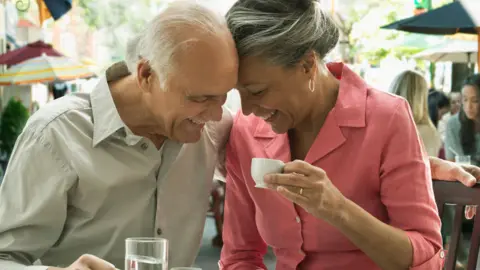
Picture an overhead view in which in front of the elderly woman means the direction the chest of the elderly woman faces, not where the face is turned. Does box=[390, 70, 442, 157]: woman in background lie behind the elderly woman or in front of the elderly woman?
behind

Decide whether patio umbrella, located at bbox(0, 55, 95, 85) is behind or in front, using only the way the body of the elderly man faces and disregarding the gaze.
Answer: behind

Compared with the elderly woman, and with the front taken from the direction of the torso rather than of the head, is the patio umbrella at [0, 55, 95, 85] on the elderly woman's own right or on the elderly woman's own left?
on the elderly woman's own right

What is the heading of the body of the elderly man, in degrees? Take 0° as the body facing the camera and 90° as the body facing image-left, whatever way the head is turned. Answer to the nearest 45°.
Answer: approximately 315°

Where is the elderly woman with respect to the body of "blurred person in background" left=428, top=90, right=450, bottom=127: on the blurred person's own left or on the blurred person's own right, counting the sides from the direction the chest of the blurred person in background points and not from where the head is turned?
on the blurred person's own right

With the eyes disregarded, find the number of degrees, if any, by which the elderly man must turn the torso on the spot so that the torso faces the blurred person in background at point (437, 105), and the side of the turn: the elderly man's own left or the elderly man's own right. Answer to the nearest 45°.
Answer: approximately 90° to the elderly man's own left

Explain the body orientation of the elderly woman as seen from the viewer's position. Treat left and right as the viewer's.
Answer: facing the viewer and to the left of the viewer

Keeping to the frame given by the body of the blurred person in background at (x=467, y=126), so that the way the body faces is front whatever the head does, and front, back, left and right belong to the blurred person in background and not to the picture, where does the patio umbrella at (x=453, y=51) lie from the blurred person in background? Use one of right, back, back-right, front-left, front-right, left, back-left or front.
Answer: back-right

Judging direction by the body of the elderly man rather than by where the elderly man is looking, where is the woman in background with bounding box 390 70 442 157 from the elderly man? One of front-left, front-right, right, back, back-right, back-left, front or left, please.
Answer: left
